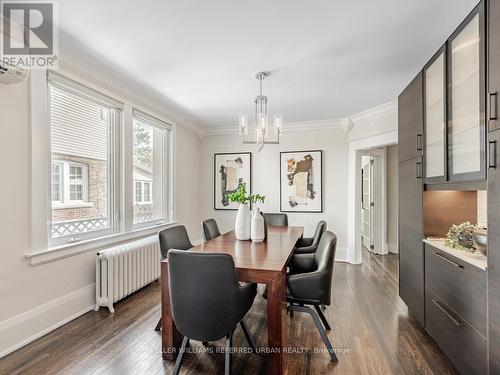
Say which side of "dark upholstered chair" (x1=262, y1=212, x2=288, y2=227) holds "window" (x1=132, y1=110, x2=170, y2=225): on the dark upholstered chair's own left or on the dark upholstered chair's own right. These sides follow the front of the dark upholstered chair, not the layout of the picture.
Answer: on the dark upholstered chair's own right

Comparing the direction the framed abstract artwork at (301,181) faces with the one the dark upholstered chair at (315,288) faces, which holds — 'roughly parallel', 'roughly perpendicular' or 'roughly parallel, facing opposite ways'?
roughly perpendicular

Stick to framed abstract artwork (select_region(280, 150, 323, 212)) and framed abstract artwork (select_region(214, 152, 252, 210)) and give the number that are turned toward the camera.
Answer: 2

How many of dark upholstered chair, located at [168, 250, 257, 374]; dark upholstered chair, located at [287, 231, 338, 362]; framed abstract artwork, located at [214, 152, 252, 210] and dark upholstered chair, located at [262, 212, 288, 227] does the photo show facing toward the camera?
2

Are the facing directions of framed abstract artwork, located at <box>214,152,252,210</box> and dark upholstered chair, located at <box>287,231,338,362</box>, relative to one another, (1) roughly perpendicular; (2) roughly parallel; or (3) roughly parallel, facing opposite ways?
roughly perpendicular

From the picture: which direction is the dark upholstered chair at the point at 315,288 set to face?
to the viewer's left

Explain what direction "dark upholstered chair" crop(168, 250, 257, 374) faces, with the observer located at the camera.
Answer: facing away from the viewer and to the right of the viewer

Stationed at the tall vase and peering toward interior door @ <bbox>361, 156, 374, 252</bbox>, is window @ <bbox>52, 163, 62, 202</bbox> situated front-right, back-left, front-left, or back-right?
back-left

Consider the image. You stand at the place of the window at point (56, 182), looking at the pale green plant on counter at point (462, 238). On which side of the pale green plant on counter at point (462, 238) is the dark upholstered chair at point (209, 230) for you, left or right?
left

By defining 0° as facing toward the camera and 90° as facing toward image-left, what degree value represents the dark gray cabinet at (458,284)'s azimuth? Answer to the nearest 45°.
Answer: approximately 45°
